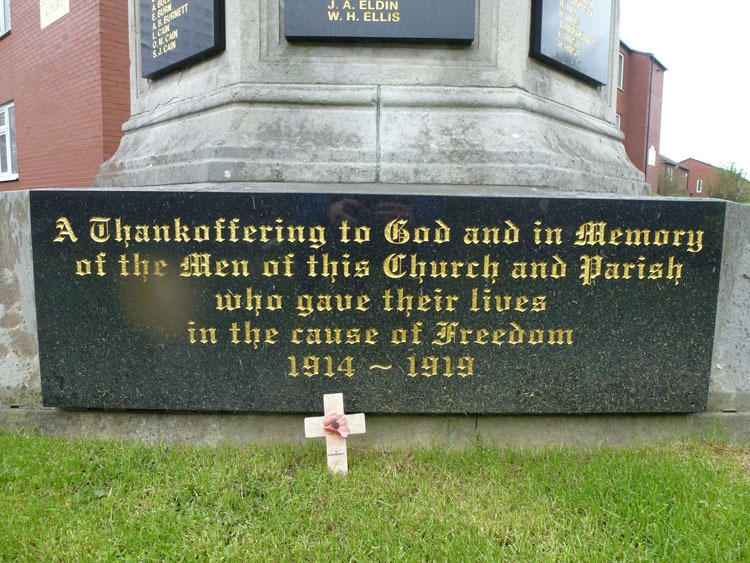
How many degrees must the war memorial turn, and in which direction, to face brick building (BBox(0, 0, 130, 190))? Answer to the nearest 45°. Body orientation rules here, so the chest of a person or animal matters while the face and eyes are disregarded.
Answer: approximately 135° to its right

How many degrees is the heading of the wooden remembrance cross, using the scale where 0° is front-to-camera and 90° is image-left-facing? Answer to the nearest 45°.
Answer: approximately 0°

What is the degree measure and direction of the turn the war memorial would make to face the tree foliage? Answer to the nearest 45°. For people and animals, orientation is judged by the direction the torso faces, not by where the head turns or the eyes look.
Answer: approximately 135° to its left

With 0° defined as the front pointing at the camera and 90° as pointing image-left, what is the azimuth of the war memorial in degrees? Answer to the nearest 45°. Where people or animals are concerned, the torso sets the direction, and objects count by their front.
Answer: approximately 0°

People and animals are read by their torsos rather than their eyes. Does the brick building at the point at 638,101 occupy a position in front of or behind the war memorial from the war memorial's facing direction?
behind

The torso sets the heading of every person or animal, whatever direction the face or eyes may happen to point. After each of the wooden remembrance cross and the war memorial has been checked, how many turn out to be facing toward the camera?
2

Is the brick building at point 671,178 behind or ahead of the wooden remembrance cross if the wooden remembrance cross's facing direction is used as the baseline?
behind
